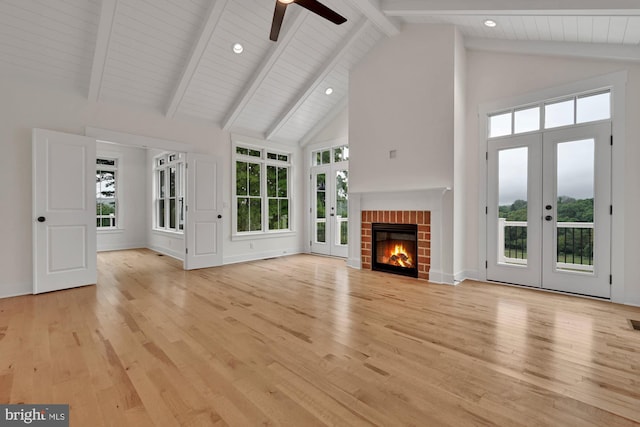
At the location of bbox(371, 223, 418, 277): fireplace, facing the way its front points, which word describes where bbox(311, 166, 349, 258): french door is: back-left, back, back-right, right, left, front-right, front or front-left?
right

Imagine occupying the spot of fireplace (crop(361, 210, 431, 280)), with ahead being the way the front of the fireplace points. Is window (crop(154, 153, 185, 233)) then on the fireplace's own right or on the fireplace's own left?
on the fireplace's own right

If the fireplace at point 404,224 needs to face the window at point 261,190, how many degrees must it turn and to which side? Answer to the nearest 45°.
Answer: approximately 45° to its right

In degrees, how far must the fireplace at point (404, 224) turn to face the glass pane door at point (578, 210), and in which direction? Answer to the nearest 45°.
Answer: approximately 135° to its left

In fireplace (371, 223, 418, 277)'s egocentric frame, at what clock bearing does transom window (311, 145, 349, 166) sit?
The transom window is roughly at 3 o'clock from the fireplace.

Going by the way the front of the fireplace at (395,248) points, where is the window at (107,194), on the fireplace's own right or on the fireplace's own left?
on the fireplace's own right

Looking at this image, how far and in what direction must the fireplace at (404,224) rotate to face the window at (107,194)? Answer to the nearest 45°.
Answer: approximately 45° to its right

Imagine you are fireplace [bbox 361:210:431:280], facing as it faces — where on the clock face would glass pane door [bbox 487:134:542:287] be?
The glass pane door is roughly at 8 o'clock from the fireplace.

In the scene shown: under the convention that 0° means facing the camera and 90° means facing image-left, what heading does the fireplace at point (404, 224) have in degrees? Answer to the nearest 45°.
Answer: approximately 45°

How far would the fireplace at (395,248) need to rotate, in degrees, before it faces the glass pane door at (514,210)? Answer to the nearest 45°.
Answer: approximately 135° to its left
